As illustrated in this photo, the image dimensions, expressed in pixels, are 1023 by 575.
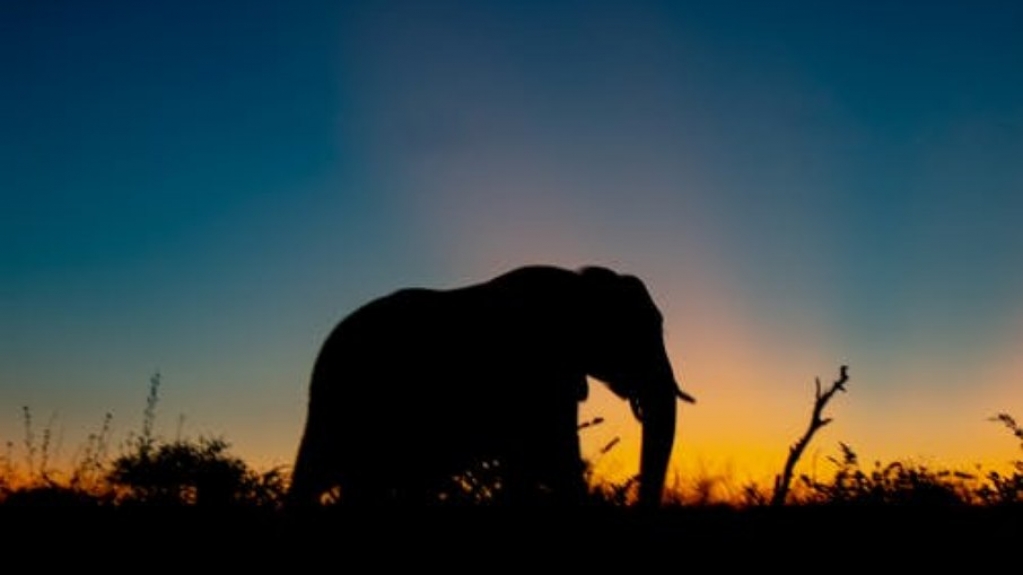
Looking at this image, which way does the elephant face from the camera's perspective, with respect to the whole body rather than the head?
to the viewer's right
